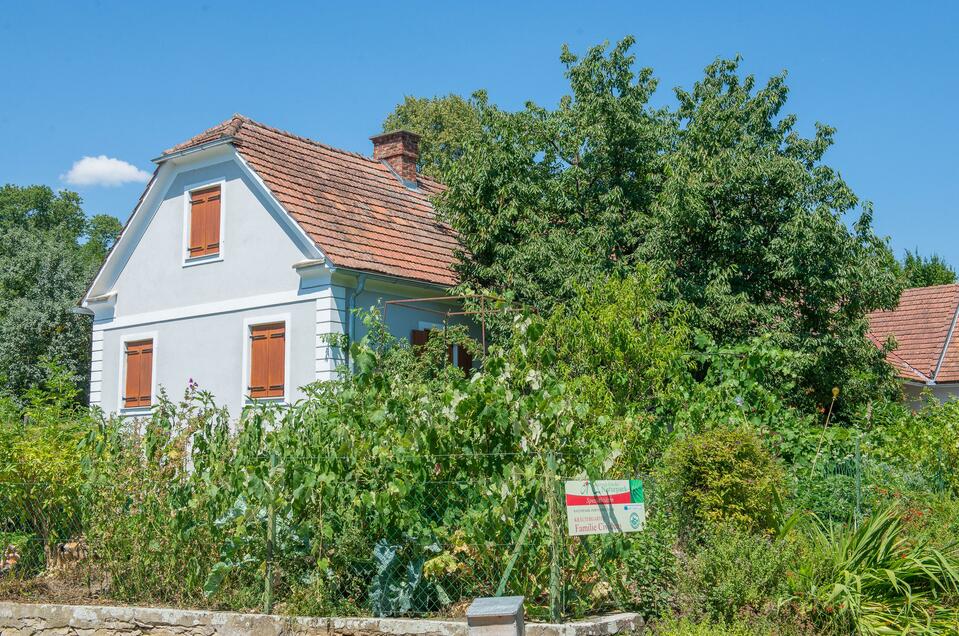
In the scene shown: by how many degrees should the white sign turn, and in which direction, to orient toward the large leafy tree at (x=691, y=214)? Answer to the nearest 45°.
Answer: approximately 180°

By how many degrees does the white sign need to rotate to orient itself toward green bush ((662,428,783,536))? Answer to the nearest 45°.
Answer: approximately 135° to its left

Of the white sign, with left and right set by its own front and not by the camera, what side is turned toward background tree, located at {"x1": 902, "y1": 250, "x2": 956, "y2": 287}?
back

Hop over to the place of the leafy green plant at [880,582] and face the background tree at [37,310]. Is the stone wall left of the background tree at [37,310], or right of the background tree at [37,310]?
left

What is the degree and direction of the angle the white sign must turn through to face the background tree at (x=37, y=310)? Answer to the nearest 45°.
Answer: approximately 135° to its right

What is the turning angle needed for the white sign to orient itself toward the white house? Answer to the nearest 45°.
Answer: approximately 135° to its right

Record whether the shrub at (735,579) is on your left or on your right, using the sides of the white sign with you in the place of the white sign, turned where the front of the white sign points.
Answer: on your left

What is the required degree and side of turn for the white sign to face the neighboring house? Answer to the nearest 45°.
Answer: approximately 135° to its left

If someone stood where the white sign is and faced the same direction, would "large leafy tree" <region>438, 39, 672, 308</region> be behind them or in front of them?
behind

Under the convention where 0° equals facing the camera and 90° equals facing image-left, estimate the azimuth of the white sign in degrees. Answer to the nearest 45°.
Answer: approximately 0°
